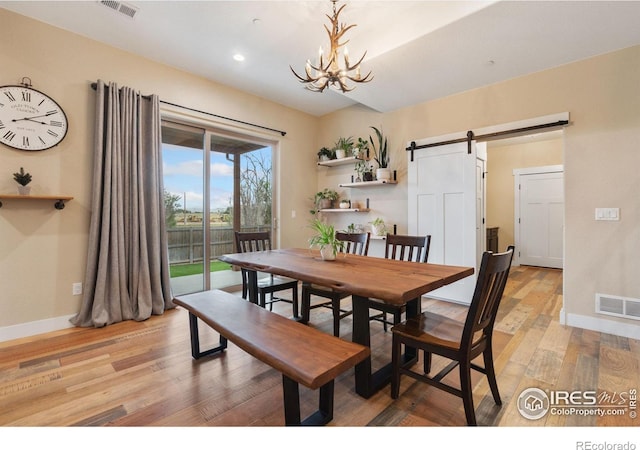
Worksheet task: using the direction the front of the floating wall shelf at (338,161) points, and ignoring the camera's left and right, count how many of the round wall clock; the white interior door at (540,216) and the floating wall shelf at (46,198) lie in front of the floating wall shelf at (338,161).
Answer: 2

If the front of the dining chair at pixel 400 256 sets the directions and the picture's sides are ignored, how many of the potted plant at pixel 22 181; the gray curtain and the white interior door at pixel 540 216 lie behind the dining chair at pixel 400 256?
1

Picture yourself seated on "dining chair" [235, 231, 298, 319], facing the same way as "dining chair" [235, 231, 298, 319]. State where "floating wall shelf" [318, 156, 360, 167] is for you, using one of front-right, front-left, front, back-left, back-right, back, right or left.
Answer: left

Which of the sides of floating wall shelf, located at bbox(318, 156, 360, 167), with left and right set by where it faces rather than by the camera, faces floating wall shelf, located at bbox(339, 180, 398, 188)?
left

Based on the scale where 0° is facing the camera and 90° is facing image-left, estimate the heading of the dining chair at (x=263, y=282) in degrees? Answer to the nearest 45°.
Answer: approximately 315°

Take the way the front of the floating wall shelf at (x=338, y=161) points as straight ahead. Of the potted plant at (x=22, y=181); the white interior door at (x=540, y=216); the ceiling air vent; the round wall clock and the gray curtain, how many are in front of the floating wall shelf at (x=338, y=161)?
4

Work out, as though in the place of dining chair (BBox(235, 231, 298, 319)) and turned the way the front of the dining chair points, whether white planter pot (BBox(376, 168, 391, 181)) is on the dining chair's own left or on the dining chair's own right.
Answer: on the dining chair's own left

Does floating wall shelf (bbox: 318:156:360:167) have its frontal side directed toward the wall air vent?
no

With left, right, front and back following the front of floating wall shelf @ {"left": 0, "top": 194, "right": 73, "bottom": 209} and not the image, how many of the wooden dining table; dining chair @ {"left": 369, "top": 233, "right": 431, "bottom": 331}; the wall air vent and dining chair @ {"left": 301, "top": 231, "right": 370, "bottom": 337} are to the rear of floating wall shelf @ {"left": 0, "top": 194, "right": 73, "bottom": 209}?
0

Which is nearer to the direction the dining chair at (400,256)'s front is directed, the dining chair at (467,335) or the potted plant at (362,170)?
the dining chair

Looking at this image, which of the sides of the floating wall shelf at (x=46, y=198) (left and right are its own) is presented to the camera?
front

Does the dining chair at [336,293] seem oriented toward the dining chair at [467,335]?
no

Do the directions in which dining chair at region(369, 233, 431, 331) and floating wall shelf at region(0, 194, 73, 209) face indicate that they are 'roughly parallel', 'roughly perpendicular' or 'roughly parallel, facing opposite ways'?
roughly perpendicular

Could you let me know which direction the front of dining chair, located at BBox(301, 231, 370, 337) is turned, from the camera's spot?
facing the viewer and to the left of the viewer

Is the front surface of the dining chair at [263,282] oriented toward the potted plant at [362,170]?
no
